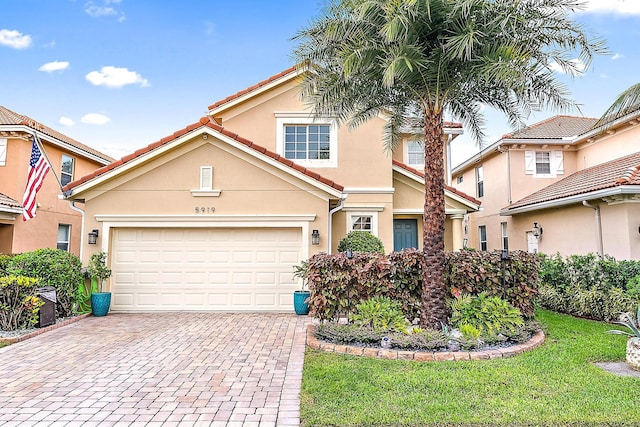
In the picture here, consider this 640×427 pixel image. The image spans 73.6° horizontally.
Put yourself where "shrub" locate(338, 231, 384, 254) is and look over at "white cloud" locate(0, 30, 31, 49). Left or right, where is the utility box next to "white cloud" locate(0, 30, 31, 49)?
left

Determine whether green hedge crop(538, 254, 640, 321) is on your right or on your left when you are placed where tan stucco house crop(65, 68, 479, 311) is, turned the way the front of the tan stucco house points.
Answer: on your left

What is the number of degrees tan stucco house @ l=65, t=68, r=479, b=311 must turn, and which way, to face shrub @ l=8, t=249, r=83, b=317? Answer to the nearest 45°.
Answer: approximately 90° to its right

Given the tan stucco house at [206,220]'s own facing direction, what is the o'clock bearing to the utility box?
The utility box is roughly at 2 o'clock from the tan stucco house.

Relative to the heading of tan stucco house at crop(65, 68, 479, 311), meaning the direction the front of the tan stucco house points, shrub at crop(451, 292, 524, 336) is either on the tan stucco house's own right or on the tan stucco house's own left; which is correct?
on the tan stucco house's own left

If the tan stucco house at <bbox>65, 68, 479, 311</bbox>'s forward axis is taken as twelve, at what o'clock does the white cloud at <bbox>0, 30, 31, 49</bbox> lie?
The white cloud is roughly at 4 o'clock from the tan stucco house.

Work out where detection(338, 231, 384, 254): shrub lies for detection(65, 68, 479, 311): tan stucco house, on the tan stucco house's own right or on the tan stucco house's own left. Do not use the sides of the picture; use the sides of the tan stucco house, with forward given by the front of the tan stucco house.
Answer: on the tan stucco house's own left

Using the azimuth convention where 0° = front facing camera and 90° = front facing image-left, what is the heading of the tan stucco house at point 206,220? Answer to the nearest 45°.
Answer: approximately 0°

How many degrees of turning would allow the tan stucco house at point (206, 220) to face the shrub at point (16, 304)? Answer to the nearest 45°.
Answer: approximately 45° to its right

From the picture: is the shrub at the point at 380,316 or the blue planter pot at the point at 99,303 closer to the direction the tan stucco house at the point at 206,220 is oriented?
the shrub

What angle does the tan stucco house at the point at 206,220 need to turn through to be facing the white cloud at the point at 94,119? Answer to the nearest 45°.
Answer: approximately 135° to its right
